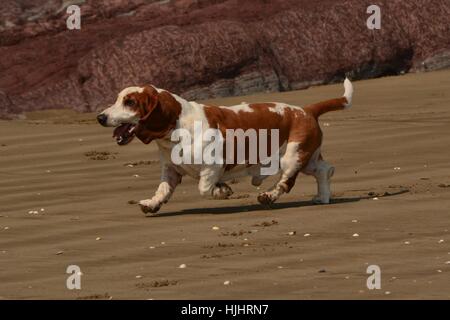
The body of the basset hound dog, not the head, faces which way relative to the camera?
to the viewer's left
